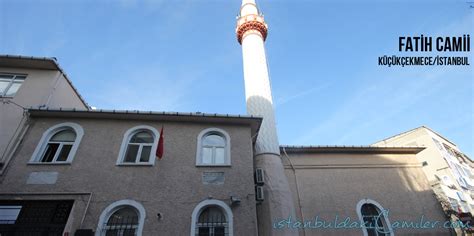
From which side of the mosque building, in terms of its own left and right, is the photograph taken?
front
